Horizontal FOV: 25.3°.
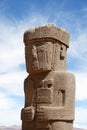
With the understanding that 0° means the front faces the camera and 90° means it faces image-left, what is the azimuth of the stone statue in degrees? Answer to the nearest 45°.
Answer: approximately 45°
